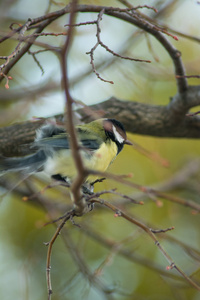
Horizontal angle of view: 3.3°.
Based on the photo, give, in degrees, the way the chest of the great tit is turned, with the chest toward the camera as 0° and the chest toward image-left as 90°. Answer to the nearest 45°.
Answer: approximately 270°
